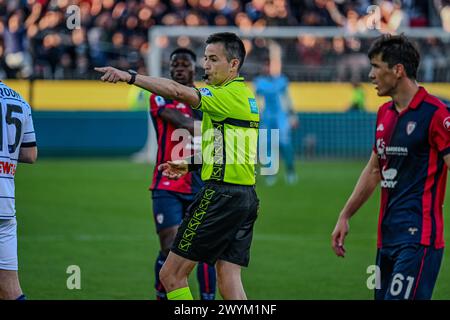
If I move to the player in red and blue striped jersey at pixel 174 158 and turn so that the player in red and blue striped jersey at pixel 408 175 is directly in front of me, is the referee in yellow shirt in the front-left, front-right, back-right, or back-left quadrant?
front-right

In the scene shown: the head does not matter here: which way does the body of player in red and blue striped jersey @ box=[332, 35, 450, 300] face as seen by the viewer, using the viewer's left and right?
facing the viewer and to the left of the viewer

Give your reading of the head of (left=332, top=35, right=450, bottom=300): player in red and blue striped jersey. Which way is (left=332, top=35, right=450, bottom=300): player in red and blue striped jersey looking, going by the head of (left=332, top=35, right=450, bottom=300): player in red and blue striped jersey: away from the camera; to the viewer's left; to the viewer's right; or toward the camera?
to the viewer's left

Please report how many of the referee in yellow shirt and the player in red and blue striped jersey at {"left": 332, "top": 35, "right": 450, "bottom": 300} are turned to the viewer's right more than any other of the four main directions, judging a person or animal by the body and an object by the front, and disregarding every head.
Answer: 0

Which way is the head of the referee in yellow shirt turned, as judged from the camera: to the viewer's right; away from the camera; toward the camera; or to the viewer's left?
to the viewer's left

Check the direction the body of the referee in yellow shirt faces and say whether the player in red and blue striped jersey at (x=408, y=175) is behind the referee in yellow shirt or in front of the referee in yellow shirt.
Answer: behind

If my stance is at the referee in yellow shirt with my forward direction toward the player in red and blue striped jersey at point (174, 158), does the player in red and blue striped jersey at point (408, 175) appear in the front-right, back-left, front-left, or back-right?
back-right

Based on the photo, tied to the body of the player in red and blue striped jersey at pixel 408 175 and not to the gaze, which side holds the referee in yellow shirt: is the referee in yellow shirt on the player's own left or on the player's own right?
on the player's own right

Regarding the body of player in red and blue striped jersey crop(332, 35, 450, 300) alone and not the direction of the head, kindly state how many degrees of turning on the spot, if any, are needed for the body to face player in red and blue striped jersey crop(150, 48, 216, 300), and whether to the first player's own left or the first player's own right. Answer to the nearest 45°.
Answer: approximately 90° to the first player's own right
